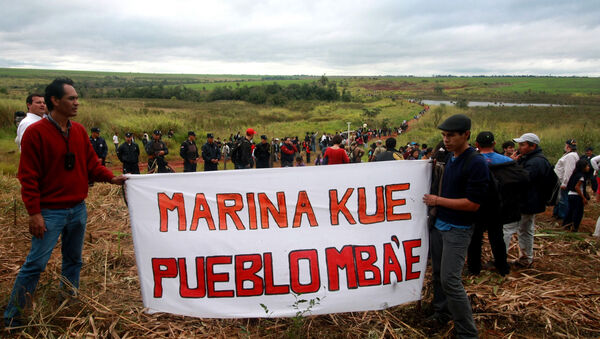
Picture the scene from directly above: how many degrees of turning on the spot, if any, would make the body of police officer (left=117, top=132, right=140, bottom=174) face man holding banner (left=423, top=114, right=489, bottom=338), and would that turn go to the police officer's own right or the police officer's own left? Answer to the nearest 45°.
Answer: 0° — they already face them

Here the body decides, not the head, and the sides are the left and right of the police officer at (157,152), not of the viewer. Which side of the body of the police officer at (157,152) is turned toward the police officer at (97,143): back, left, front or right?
right

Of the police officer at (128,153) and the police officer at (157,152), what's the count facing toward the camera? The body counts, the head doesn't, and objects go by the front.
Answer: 2

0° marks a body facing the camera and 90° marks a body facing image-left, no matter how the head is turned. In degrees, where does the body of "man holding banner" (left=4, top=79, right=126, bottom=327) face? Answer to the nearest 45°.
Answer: approximately 315°

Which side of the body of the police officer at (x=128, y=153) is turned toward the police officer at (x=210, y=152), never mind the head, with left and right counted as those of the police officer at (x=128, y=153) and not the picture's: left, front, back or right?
left

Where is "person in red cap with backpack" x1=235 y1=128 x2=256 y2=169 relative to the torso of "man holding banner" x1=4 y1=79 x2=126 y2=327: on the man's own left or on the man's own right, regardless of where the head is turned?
on the man's own left

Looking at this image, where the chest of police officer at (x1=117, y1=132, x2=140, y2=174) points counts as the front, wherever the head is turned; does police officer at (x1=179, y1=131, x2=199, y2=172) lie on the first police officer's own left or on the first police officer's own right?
on the first police officer's own left
